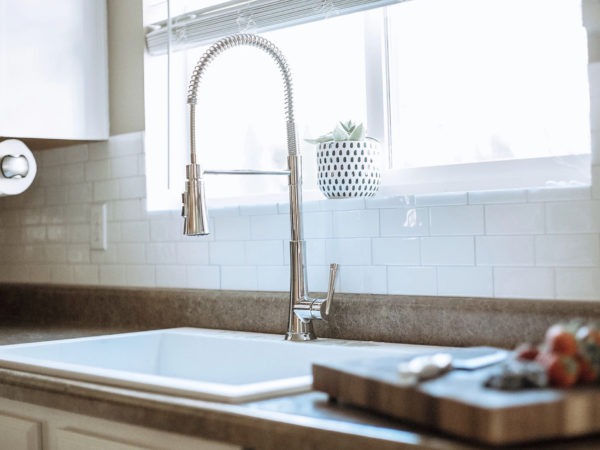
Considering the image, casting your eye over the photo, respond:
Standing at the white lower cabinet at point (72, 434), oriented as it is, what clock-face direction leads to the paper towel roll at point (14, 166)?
The paper towel roll is roughly at 4 o'clock from the white lower cabinet.

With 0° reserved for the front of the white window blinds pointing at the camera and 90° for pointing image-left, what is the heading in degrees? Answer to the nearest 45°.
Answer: approximately 45°

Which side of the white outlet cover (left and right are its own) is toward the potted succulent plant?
left

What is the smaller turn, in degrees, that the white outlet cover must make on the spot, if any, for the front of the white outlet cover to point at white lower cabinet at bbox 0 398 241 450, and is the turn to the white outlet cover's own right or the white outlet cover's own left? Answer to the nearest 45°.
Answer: approximately 45° to the white outlet cover's own left

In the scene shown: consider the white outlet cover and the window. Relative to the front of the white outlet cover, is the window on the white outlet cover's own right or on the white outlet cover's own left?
on the white outlet cover's own left

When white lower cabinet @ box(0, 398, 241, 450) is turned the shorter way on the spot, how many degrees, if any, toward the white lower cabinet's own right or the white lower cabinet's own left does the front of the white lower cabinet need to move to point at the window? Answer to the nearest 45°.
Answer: approximately 135° to the white lower cabinet's own left
